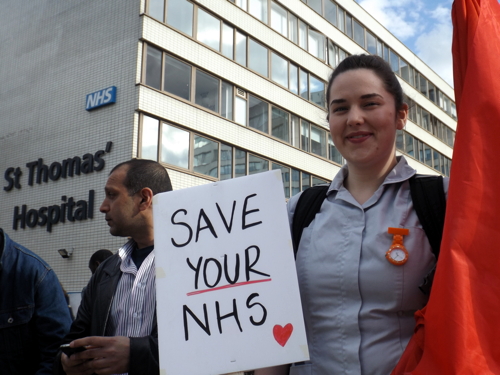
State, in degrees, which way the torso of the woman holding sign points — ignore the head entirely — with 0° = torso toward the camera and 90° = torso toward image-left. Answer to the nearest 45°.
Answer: approximately 0°

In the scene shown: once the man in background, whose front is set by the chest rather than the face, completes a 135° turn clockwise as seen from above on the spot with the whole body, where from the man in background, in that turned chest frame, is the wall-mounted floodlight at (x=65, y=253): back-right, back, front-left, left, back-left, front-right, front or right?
front

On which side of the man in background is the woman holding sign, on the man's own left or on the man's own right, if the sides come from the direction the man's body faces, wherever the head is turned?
on the man's own left

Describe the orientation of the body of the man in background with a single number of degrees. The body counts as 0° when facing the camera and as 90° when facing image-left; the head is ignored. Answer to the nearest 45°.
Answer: approximately 45°

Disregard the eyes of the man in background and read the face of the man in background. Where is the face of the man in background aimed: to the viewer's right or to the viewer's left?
to the viewer's left

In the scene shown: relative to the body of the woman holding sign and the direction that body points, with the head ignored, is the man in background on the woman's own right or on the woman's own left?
on the woman's own right

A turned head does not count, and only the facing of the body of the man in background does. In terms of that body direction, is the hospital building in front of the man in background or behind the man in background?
behind
